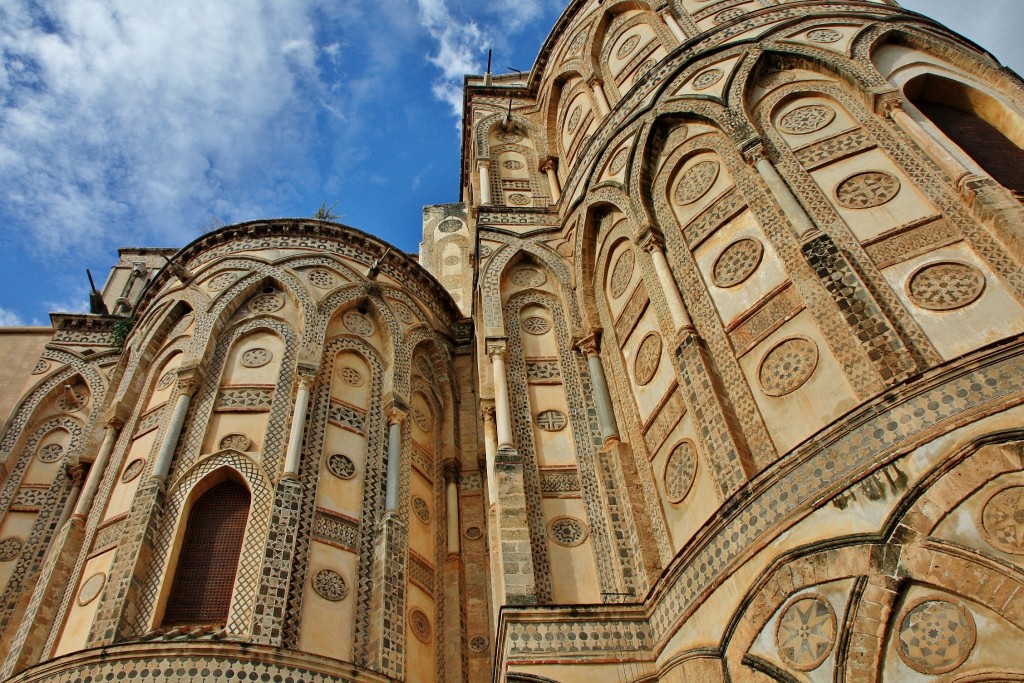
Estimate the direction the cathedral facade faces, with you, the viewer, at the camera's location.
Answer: facing the viewer
